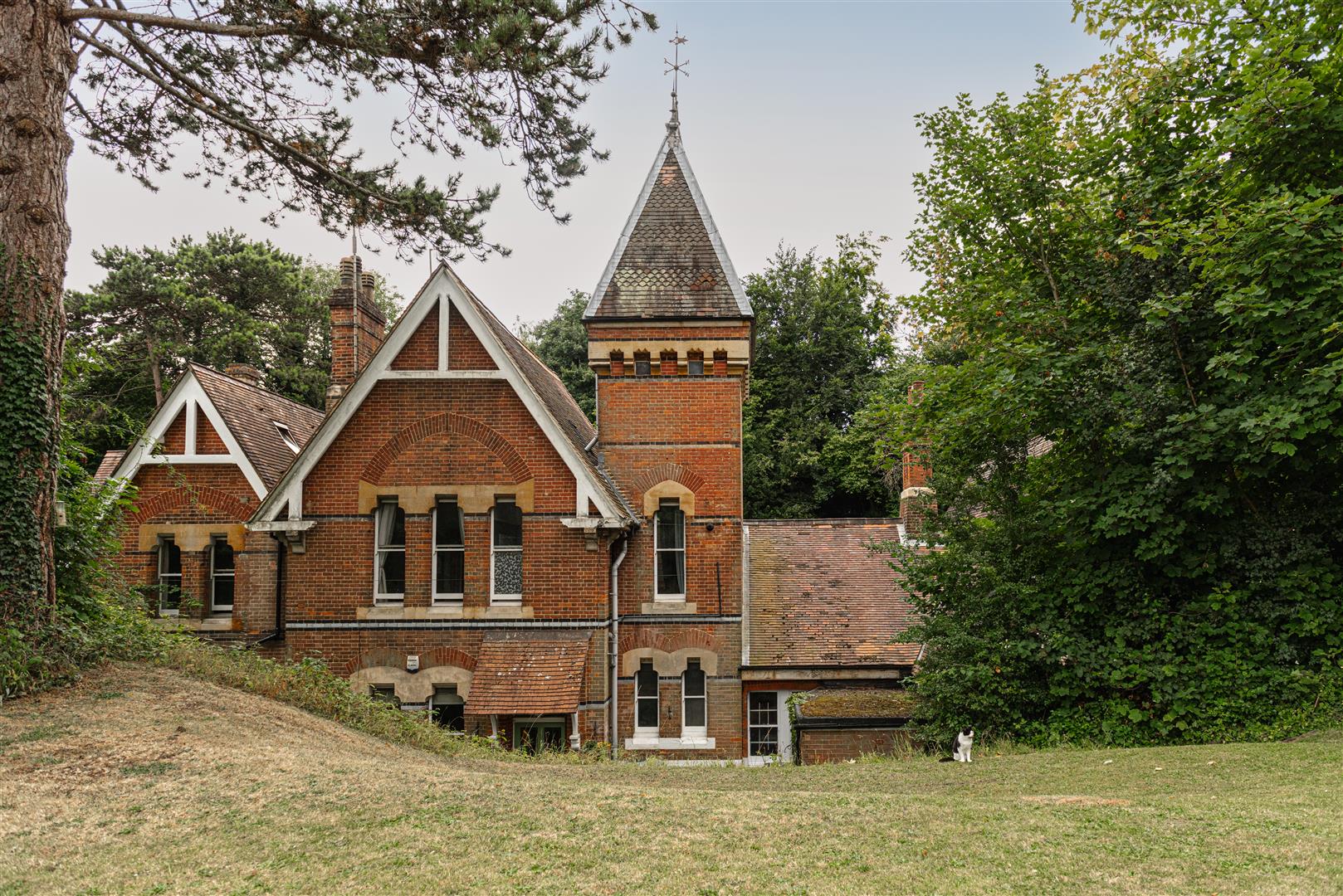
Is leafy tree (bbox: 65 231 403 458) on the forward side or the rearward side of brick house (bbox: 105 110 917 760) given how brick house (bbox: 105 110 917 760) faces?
on the rearward side

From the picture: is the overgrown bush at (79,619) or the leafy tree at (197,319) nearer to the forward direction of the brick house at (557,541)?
the overgrown bush

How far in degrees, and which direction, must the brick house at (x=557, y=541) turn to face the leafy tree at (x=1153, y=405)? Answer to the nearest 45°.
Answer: approximately 45° to its left

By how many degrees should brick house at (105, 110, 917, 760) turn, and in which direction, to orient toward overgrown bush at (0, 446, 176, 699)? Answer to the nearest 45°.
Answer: approximately 45° to its right

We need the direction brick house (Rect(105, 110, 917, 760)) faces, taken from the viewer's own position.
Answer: facing the viewer

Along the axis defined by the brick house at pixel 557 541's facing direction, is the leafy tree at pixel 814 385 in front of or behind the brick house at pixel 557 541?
behind
